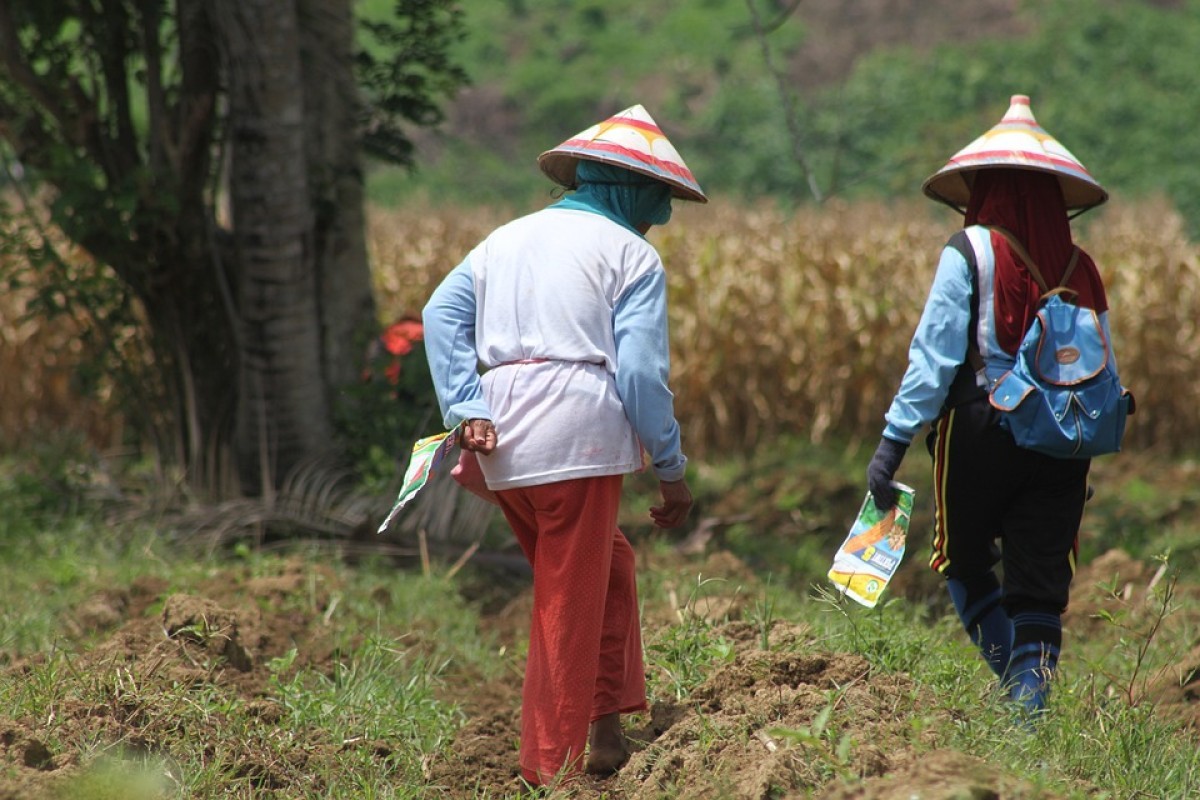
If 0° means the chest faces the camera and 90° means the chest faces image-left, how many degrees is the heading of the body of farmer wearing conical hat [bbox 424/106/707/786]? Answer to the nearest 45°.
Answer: approximately 225°

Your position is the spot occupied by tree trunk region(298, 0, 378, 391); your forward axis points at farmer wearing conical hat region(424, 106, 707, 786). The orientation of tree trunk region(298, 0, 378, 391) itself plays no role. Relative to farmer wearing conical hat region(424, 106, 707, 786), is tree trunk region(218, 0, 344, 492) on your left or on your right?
right

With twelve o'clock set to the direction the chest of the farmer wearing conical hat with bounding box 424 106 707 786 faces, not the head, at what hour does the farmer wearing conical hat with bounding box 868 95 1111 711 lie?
the farmer wearing conical hat with bounding box 868 95 1111 711 is roughly at 1 o'clock from the farmer wearing conical hat with bounding box 424 106 707 786.

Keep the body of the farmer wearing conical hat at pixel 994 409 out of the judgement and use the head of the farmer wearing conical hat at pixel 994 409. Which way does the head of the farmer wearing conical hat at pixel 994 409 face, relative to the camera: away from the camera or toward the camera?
away from the camera

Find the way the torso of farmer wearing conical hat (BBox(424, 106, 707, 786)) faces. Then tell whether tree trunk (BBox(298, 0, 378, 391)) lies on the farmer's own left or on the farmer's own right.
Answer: on the farmer's own left

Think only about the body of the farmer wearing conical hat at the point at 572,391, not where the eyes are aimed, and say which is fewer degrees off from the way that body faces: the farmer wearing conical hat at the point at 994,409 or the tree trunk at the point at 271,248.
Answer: the farmer wearing conical hat

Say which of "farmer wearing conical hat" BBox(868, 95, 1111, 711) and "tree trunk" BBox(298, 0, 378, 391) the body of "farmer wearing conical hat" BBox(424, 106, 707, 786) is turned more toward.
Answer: the farmer wearing conical hat

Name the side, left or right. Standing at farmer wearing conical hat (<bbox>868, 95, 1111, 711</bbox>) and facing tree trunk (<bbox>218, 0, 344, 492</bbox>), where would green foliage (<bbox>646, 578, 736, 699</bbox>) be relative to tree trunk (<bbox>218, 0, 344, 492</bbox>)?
left
